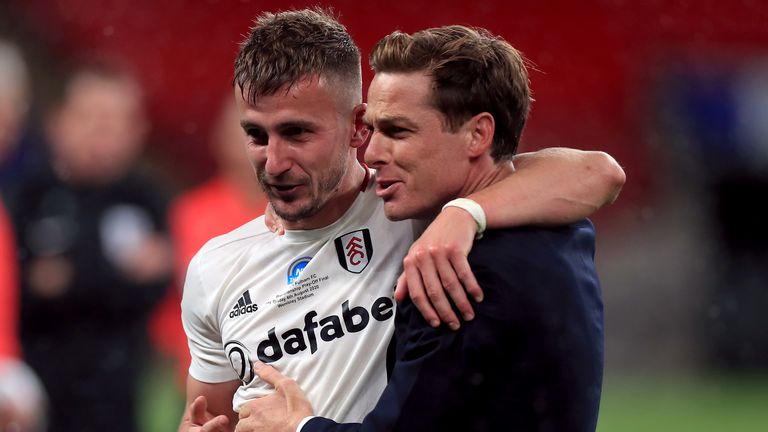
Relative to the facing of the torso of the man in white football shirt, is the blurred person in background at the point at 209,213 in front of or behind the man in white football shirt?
behind

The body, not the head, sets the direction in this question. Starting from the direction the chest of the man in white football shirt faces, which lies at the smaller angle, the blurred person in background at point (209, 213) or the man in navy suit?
the man in navy suit

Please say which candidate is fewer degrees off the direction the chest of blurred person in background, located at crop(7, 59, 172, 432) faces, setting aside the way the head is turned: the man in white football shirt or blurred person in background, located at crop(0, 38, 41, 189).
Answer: the man in white football shirt

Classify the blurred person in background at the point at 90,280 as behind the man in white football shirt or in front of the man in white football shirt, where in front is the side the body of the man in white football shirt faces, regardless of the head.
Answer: behind

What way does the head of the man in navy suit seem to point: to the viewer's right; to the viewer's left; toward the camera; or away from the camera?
to the viewer's left

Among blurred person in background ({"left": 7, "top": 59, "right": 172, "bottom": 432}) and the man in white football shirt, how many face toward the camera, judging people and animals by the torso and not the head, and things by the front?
2

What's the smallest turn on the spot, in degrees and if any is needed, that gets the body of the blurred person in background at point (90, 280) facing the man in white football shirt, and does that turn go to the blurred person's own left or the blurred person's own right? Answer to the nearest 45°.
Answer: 0° — they already face them

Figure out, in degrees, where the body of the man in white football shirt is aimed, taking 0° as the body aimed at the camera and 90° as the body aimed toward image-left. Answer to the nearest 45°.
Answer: approximately 0°
